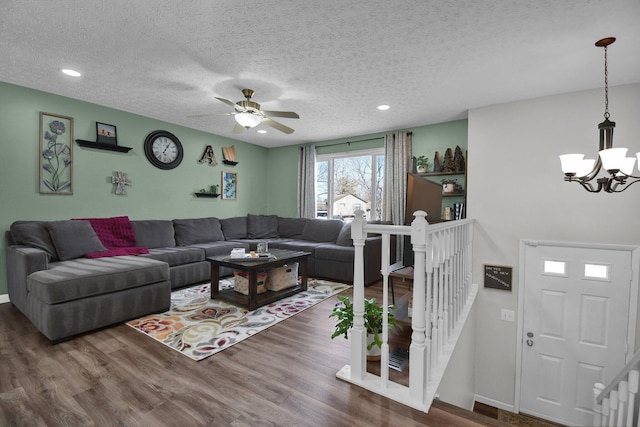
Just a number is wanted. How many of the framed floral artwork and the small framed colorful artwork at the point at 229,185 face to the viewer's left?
0

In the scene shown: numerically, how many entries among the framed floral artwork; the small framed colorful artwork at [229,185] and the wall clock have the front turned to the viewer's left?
0

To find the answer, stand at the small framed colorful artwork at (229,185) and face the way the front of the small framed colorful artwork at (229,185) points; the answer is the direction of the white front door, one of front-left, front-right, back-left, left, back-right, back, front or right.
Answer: front

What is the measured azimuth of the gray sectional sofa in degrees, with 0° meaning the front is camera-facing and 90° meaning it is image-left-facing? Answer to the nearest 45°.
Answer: approximately 315°

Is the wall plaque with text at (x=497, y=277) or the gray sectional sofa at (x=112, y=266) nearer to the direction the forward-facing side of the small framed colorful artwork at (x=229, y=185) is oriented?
the wall plaque with text

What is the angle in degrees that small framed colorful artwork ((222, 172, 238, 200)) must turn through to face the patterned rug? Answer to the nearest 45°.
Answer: approximately 45° to its right

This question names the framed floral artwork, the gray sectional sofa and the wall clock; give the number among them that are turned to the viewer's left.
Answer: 0

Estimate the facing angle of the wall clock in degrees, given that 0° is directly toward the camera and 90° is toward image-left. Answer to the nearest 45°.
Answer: approximately 315°

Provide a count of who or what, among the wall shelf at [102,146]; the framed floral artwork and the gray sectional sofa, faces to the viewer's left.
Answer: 0

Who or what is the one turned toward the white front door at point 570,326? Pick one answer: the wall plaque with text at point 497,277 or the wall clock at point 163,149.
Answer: the wall clock

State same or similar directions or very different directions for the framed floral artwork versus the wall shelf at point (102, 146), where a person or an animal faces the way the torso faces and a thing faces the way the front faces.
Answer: same or similar directions

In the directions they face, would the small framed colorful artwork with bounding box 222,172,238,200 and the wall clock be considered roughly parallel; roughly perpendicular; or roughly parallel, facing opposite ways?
roughly parallel

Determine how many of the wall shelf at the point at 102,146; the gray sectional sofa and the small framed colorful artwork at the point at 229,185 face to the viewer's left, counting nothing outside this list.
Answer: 0

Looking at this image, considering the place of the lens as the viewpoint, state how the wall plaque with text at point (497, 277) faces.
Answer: facing the viewer and to the left of the viewer

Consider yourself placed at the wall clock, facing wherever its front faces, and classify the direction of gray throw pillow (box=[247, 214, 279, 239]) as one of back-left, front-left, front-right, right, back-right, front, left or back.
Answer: front-left

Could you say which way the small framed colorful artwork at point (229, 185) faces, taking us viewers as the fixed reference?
facing the viewer and to the right of the viewer
